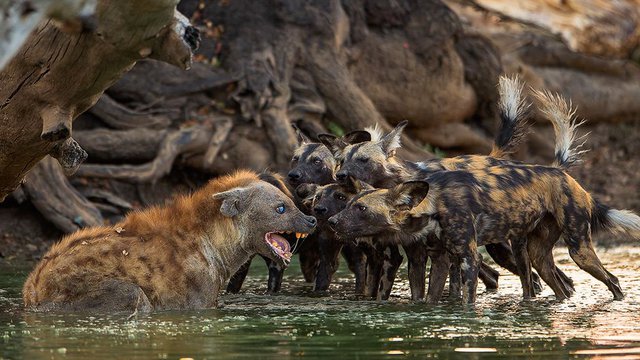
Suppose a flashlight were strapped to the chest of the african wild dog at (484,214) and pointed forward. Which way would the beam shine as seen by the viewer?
to the viewer's left

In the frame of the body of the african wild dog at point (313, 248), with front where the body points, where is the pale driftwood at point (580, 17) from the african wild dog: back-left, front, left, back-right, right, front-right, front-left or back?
back

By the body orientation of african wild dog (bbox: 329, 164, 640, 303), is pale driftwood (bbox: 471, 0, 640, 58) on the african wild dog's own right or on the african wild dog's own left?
on the african wild dog's own right

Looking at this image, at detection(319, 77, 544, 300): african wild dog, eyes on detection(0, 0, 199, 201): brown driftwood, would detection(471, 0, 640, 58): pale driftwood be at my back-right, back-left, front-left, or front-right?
back-right

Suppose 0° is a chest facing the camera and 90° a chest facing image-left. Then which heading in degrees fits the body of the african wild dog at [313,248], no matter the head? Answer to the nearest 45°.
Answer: approximately 45°
